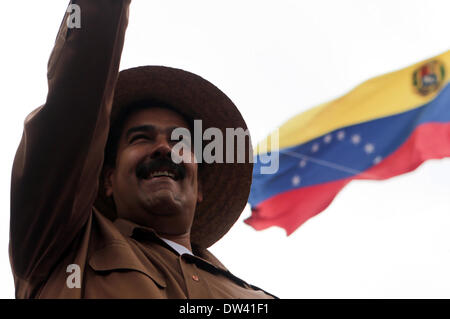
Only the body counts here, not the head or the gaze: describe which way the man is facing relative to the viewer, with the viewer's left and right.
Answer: facing the viewer and to the right of the viewer

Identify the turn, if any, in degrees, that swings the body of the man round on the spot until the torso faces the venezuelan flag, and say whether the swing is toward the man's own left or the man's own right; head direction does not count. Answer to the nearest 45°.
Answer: approximately 90° to the man's own left
